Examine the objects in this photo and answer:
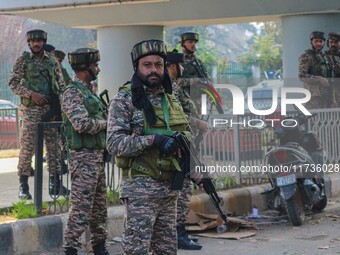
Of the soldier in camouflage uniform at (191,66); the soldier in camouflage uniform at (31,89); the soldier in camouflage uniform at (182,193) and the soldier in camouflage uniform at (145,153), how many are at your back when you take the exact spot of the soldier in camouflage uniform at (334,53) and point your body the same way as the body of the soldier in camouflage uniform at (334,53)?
0

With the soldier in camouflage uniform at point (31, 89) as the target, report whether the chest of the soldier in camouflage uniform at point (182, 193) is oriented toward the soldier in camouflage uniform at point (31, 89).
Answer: no

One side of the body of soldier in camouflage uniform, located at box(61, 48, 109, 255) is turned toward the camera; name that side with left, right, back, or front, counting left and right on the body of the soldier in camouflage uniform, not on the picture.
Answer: right

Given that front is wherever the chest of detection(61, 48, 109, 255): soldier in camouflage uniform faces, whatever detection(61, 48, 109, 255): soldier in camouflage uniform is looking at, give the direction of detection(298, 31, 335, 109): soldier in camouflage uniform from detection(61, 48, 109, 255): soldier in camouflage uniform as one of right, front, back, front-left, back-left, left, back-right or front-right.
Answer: front-left

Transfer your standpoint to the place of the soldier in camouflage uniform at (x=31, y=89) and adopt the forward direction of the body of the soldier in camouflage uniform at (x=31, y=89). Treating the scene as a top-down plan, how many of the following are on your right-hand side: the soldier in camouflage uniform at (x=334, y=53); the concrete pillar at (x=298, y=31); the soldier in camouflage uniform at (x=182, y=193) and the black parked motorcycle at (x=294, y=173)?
0

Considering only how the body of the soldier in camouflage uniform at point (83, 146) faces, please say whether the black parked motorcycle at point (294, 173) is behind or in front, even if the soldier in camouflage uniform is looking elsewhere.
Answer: in front

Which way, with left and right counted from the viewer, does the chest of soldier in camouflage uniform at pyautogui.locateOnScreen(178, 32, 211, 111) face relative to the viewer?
facing the viewer and to the right of the viewer

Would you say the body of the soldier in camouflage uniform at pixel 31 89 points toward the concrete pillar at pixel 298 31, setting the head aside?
no

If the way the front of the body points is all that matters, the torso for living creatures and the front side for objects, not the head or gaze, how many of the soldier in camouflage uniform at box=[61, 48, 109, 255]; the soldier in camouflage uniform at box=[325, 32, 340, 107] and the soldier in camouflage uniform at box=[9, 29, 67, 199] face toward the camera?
2

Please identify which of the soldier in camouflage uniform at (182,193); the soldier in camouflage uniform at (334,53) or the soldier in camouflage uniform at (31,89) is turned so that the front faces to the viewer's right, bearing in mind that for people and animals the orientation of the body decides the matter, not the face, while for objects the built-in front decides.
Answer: the soldier in camouflage uniform at (182,193)

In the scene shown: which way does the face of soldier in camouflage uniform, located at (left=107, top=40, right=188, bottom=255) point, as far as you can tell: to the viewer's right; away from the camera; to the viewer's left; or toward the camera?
toward the camera

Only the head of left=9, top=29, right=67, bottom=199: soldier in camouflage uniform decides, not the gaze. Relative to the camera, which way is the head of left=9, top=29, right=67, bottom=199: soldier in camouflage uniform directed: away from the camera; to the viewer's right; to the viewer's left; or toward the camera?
toward the camera

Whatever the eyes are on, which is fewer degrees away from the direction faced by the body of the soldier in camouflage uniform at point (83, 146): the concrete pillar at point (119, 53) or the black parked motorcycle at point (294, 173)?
the black parked motorcycle

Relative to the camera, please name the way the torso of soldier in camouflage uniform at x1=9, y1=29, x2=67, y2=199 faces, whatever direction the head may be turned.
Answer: toward the camera

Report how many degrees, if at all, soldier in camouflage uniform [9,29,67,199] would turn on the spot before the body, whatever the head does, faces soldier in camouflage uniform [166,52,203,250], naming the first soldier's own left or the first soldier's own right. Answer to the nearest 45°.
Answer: approximately 45° to the first soldier's own left

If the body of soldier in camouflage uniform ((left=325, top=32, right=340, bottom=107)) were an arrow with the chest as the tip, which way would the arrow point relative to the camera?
toward the camera
